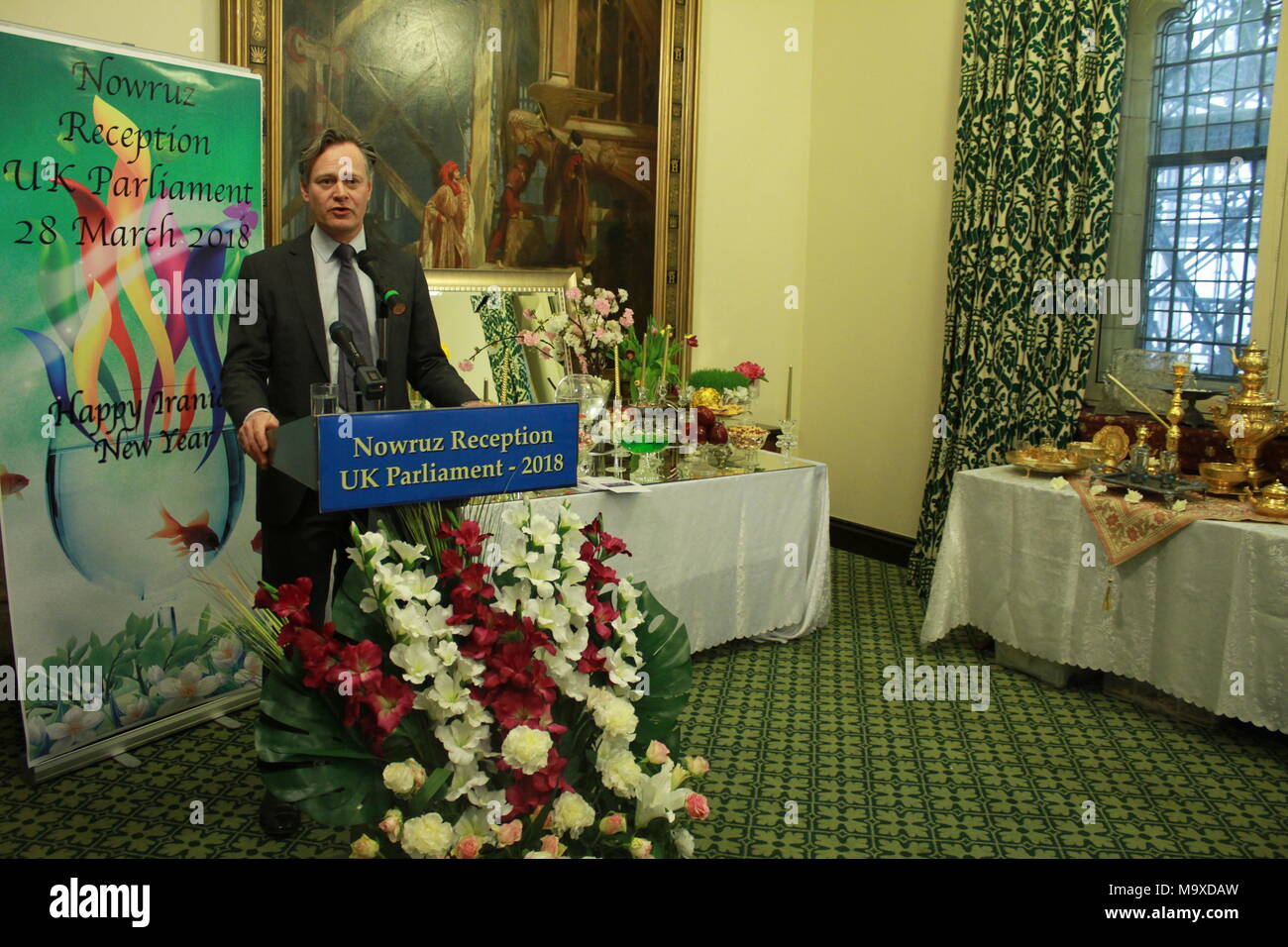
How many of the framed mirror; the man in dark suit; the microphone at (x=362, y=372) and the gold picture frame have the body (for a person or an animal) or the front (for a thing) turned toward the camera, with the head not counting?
3

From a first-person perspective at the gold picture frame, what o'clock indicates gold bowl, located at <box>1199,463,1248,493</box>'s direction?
The gold bowl is roughly at 11 o'clock from the gold picture frame.

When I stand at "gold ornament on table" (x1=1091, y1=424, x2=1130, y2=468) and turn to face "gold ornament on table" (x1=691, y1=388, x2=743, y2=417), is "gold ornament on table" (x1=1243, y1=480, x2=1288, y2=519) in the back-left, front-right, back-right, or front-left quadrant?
back-left

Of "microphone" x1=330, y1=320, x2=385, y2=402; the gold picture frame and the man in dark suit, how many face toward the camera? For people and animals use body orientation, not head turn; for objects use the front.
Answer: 2

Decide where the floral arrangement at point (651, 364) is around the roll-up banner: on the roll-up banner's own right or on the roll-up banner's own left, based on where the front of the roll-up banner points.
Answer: on the roll-up banner's own left

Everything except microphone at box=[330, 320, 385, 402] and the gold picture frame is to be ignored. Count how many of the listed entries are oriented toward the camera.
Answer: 1

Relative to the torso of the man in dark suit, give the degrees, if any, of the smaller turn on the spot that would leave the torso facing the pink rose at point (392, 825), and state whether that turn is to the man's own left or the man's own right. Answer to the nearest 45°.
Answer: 0° — they already face it

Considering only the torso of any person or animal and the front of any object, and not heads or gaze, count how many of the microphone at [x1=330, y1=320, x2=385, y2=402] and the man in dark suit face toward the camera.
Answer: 1

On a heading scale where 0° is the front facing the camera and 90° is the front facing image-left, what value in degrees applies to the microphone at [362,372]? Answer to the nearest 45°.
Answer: approximately 135°
